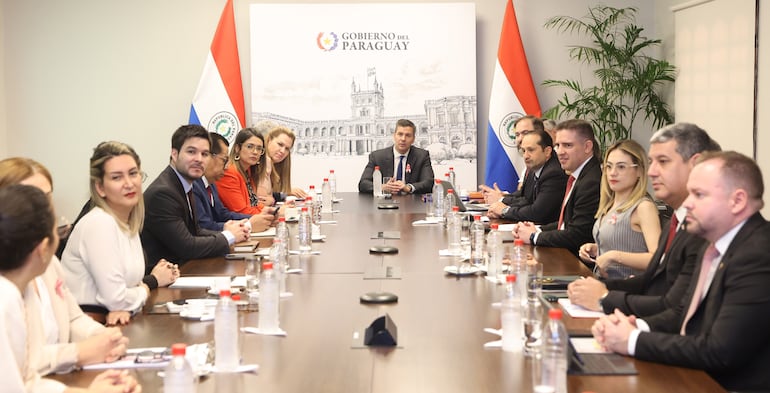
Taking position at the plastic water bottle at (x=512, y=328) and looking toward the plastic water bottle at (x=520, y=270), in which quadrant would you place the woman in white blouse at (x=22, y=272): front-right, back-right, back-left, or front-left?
back-left

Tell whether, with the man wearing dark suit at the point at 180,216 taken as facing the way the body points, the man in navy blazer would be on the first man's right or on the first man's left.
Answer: on the first man's left

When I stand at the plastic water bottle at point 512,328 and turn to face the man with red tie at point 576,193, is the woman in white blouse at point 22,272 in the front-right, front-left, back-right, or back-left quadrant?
back-left

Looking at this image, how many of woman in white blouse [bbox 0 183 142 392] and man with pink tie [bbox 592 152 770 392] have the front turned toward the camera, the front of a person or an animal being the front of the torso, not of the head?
0

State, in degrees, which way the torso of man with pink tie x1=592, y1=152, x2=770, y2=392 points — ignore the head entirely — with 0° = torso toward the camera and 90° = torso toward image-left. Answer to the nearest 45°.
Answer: approximately 90°

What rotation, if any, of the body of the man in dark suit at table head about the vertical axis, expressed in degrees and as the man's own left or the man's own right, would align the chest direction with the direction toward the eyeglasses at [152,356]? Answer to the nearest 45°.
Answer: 0° — they already face it

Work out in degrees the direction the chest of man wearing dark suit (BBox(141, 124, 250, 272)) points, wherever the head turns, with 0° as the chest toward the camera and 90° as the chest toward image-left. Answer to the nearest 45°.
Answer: approximately 315°

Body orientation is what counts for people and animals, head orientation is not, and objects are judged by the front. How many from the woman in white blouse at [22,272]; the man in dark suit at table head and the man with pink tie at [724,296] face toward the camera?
1

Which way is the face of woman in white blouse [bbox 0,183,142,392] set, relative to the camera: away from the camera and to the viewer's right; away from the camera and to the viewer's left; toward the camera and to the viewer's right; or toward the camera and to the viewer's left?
away from the camera and to the viewer's right

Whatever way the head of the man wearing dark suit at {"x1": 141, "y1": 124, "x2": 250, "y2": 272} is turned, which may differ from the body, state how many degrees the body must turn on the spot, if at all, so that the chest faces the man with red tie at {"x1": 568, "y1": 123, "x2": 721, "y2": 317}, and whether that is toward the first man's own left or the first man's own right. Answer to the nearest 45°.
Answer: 0° — they already face them

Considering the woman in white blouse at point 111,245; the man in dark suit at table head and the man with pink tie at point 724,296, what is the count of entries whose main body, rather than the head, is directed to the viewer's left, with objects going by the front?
1

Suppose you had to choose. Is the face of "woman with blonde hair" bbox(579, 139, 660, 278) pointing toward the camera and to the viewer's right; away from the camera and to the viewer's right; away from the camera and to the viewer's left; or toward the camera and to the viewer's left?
toward the camera and to the viewer's left

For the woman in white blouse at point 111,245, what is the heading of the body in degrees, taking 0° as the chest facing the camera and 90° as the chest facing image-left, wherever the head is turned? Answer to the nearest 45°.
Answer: approximately 315°

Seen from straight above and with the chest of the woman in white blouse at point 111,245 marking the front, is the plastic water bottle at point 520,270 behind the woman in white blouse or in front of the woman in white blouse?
in front

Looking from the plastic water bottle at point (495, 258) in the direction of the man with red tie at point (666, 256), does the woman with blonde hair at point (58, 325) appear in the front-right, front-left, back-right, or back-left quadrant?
back-right

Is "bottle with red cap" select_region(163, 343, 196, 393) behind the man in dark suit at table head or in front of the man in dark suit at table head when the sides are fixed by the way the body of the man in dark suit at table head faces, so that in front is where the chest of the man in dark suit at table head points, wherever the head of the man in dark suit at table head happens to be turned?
in front
